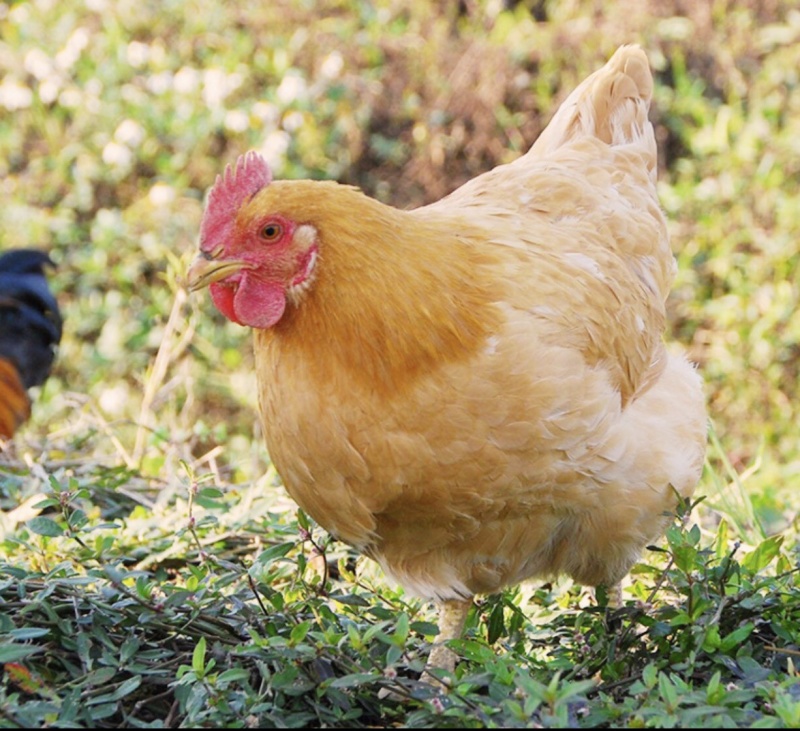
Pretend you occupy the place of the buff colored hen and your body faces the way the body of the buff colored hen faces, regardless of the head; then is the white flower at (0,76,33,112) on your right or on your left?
on your right

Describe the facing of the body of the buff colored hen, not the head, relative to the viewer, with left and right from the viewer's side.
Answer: facing the viewer and to the left of the viewer

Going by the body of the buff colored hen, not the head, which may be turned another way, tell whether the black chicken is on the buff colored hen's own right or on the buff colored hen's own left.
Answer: on the buff colored hen's own right
